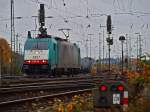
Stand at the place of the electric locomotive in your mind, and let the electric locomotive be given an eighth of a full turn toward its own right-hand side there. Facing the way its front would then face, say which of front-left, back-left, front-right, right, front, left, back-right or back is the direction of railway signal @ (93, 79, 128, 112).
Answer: left

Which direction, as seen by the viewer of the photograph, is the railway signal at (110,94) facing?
facing the viewer
